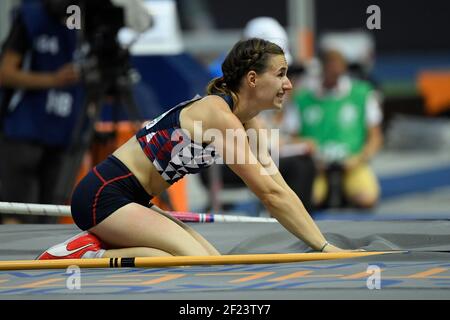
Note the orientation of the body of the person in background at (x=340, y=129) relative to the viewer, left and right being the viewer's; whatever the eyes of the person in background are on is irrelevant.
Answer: facing the viewer

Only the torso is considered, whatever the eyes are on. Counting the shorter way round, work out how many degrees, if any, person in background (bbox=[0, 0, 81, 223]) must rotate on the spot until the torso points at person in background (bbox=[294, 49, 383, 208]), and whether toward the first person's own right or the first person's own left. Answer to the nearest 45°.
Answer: approximately 90° to the first person's own left

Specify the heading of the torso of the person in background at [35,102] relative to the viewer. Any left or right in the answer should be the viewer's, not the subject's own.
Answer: facing the viewer and to the right of the viewer

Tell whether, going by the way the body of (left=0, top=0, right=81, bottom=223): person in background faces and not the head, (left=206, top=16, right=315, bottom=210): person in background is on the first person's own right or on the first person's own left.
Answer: on the first person's own left

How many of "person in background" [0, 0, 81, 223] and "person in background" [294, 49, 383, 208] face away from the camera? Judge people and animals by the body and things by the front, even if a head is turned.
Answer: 0

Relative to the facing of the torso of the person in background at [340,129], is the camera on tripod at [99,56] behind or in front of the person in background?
in front

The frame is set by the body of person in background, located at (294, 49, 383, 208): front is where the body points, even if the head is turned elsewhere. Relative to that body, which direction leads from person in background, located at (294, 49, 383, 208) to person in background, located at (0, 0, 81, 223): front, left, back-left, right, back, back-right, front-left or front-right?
front-right
